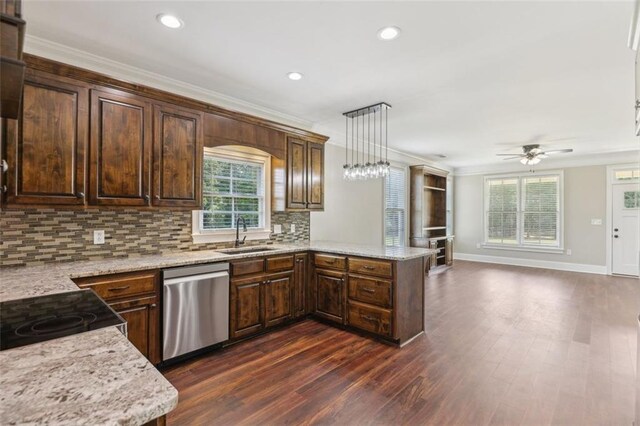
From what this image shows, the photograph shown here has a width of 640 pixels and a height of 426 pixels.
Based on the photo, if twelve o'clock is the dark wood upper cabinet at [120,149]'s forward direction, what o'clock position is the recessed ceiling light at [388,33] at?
The recessed ceiling light is roughly at 12 o'clock from the dark wood upper cabinet.

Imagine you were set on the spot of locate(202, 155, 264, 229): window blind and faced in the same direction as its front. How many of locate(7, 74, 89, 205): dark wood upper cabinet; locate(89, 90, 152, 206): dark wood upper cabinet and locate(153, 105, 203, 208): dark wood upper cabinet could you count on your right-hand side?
3

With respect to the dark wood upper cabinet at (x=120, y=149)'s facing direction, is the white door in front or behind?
in front

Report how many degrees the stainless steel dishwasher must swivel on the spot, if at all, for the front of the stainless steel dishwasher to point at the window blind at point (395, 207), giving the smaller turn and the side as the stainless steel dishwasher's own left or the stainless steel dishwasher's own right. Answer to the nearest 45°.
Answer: approximately 90° to the stainless steel dishwasher's own left

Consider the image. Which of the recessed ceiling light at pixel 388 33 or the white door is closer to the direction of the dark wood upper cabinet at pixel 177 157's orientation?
the recessed ceiling light

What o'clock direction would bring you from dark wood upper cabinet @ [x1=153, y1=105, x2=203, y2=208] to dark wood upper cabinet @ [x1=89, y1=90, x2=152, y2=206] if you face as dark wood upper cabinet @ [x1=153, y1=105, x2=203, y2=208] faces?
dark wood upper cabinet @ [x1=89, y1=90, x2=152, y2=206] is roughly at 4 o'clock from dark wood upper cabinet @ [x1=153, y1=105, x2=203, y2=208].

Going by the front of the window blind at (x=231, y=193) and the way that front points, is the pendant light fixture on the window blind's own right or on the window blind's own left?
on the window blind's own left

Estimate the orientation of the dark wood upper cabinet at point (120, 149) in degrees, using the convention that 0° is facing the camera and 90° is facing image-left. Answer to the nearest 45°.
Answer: approximately 315°

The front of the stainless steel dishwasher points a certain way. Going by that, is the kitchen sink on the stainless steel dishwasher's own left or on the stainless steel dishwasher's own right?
on the stainless steel dishwasher's own left

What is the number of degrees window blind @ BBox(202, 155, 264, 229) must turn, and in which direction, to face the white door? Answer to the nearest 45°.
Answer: approximately 45° to its left

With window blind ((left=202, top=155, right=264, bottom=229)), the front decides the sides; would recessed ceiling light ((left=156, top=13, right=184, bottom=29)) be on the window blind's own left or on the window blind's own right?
on the window blind's own right
